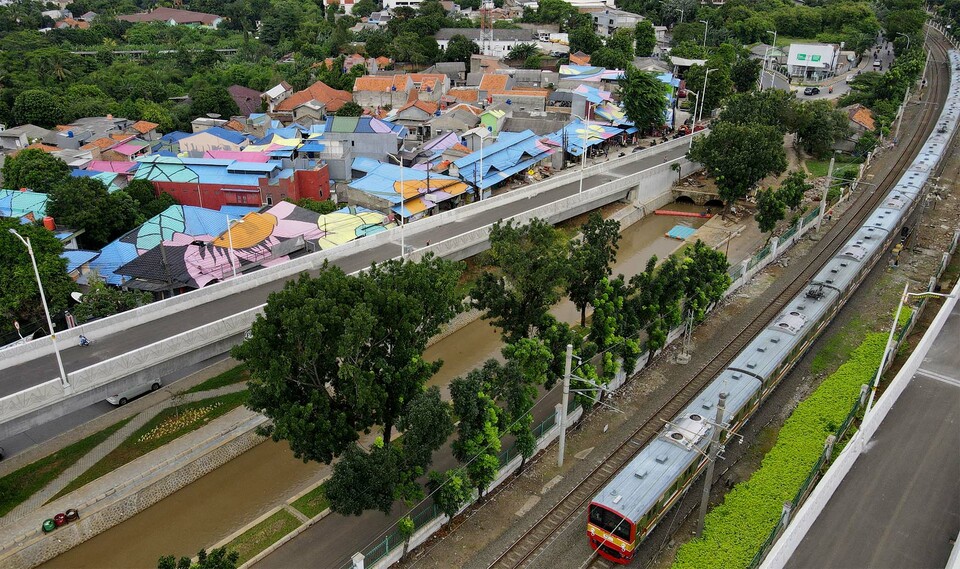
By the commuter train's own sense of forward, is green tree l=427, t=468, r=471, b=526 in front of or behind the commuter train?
in front

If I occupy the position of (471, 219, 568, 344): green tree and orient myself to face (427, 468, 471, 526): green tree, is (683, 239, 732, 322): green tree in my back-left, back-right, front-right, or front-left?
back-left

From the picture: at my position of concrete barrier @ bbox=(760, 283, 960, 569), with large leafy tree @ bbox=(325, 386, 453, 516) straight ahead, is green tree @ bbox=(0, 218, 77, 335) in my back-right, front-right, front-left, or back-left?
front-right

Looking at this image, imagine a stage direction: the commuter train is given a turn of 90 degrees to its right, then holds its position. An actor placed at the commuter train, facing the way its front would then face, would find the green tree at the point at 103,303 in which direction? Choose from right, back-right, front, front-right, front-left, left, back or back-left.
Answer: front-left

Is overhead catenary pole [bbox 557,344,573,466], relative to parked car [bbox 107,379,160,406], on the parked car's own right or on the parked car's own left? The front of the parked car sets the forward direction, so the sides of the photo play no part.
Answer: on the parked car's own left

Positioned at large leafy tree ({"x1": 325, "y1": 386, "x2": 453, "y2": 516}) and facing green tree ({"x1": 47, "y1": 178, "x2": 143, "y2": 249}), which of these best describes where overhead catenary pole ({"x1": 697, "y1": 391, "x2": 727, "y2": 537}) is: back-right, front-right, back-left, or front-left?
back-right

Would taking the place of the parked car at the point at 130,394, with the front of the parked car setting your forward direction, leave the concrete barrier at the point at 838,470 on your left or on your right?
on your left

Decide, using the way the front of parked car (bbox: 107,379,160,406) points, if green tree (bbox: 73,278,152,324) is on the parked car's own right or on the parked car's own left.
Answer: on the parked car's own right

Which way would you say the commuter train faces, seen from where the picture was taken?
facing the viewer and to the left of the viewer

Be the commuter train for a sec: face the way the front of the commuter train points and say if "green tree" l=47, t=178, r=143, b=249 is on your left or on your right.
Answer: on your right

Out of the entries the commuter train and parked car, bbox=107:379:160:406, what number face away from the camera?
0
